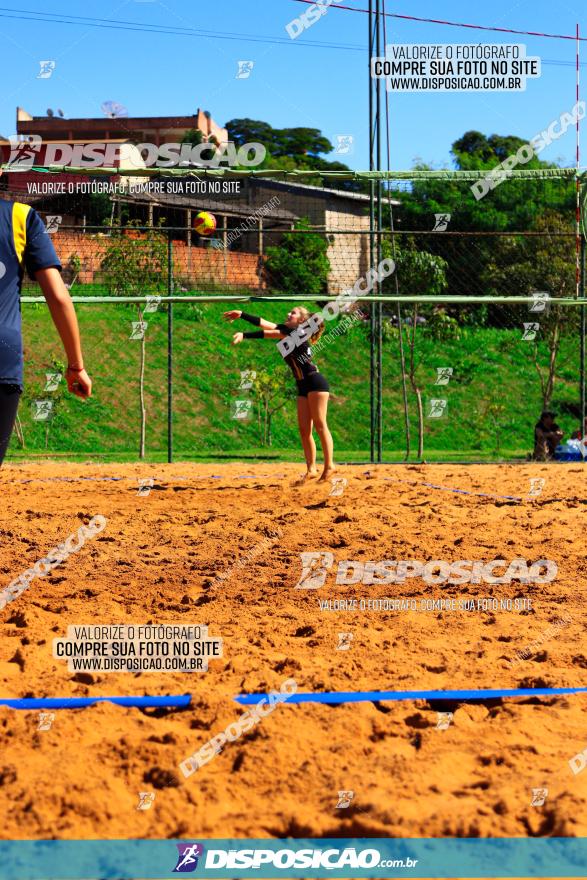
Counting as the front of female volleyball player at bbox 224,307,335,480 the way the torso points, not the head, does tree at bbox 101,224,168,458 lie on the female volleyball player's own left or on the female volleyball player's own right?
on the female volleyball player's own right

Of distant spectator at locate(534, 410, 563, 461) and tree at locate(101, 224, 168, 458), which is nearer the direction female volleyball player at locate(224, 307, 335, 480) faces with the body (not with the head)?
the tree

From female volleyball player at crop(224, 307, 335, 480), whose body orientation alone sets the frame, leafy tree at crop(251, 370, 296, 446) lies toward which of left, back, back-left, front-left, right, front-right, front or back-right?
right

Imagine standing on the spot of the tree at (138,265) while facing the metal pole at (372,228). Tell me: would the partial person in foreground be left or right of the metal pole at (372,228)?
right

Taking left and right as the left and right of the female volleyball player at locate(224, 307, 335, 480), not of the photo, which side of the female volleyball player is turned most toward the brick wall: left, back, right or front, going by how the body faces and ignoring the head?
right

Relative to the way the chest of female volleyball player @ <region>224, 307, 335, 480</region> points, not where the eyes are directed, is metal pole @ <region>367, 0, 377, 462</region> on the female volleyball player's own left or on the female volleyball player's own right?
on the female volleyball player's own right

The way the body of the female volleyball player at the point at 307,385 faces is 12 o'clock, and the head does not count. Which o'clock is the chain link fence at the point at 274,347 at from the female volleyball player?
The chain link fence is roughly at 3 o'clock from the female volleyball player.
